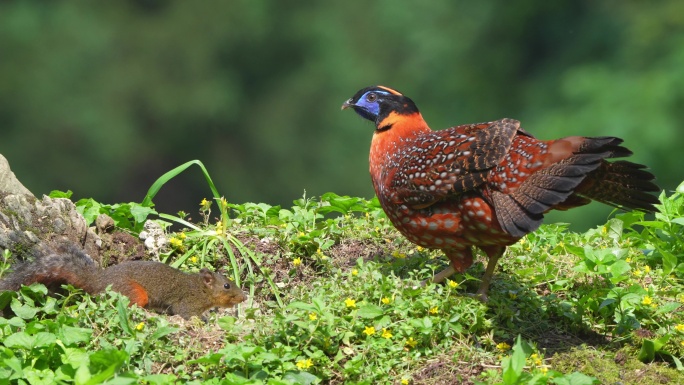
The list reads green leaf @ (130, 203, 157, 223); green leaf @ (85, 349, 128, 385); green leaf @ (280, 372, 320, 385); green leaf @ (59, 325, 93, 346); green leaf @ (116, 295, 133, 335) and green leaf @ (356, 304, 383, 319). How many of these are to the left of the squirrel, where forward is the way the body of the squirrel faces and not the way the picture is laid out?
1

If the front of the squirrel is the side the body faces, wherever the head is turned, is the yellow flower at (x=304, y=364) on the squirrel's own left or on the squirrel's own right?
on the squirrel's own right

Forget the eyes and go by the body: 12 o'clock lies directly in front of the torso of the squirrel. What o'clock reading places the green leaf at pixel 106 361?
The green leaf is roughly at 3 o'clock from the squirrel.

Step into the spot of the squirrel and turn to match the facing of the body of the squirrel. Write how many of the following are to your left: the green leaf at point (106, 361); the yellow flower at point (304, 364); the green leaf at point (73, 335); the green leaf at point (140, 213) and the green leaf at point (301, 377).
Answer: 1

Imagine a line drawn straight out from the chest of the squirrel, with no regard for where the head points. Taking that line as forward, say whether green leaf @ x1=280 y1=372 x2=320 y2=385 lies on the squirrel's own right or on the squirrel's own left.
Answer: on the squirrel's own right

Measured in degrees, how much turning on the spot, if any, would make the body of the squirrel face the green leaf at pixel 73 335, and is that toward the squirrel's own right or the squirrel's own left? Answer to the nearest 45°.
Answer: approximately 90° to the squirrel's own right

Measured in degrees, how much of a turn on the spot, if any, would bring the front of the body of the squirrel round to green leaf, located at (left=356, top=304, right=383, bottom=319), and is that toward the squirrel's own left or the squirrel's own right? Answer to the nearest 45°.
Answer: approximately 45° to the squirrel's own right

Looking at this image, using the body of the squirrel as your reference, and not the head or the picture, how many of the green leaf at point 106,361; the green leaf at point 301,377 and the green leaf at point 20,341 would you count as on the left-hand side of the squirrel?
0

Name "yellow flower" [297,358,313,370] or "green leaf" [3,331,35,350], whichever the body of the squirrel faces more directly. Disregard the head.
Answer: the yellow flower

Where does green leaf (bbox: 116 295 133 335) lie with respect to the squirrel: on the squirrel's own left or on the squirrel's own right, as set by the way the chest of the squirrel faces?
on the squirrel's own right

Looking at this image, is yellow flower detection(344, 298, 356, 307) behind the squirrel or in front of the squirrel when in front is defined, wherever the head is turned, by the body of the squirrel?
in front

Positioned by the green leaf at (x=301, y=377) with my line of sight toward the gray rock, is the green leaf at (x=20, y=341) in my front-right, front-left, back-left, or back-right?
front-left

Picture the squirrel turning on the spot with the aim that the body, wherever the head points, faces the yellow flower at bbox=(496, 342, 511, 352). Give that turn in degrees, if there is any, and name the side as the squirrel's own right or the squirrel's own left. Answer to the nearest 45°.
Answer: approximately 45° to the squirrel's own right

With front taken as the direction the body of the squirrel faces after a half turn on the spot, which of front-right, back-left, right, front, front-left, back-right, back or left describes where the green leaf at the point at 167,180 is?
right

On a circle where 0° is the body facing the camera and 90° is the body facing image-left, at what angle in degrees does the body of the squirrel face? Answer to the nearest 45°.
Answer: approximately 270°

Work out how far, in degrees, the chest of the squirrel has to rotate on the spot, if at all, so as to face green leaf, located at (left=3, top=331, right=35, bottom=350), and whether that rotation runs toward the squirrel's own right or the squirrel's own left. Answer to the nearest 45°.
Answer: approximately 135° to the squirrel's own right

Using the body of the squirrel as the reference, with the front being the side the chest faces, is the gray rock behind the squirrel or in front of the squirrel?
behind
